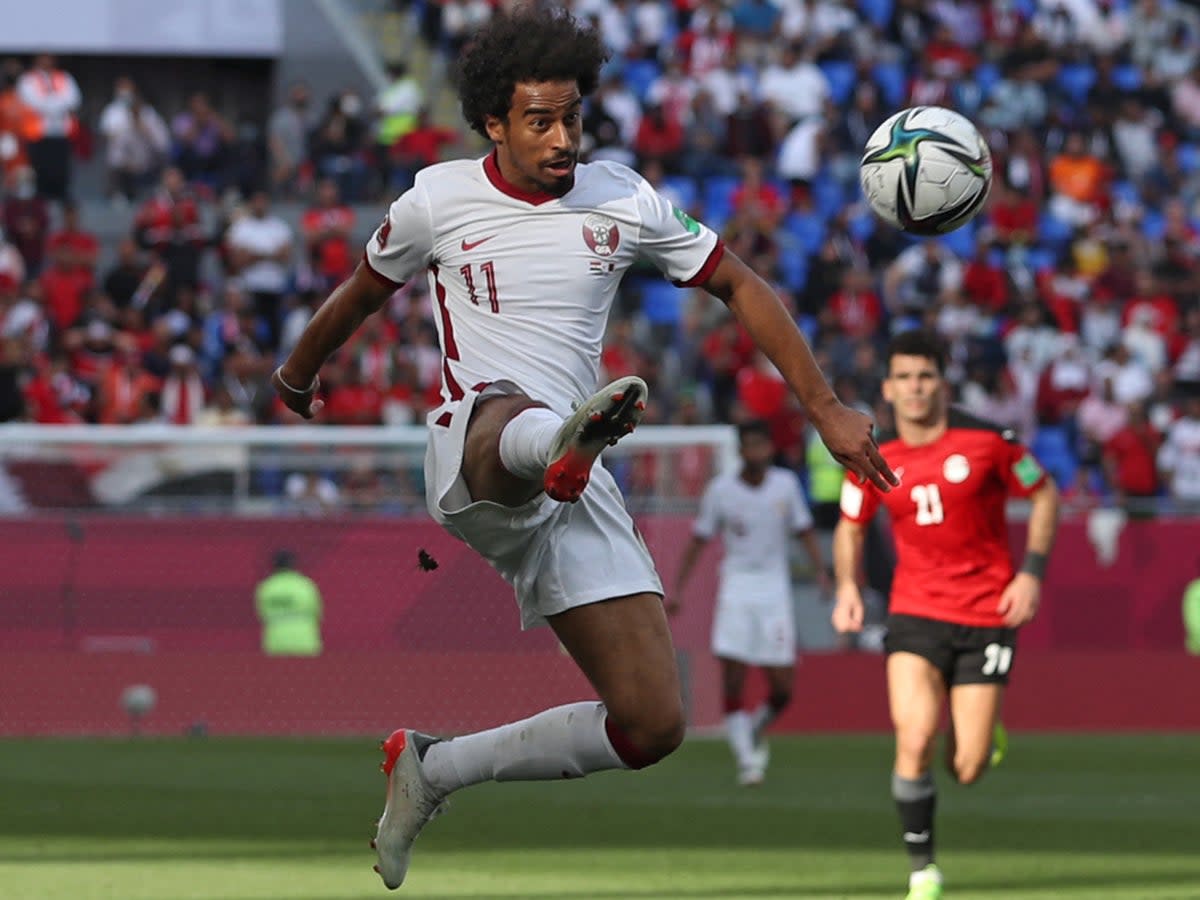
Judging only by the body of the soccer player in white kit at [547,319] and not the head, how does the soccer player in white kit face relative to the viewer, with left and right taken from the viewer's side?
facing the viewer and to the right of the viewer

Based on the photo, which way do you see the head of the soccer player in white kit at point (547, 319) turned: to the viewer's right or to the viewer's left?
to the viewer's right

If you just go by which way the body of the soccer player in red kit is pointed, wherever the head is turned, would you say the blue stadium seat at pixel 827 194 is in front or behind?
behind

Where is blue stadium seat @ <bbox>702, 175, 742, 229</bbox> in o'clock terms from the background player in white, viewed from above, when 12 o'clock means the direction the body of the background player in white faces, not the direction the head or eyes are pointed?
The blue stadium seat is roughly at 6 o'clock from the background player in white.

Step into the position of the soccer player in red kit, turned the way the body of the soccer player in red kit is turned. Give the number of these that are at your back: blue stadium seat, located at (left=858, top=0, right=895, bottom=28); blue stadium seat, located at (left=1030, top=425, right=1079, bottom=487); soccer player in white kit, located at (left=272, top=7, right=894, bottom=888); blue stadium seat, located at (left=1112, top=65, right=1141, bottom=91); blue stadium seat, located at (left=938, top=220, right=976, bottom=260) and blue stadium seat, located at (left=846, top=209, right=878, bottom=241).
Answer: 5

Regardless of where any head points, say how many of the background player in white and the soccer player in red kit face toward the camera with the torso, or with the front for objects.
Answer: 2

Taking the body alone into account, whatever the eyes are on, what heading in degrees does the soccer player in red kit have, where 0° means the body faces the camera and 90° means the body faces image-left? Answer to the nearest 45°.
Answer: approximately 0°

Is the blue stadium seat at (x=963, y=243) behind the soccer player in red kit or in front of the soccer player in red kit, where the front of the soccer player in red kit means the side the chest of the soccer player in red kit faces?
behind

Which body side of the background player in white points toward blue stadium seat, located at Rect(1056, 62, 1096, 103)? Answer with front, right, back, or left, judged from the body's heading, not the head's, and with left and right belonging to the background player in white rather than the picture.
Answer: back

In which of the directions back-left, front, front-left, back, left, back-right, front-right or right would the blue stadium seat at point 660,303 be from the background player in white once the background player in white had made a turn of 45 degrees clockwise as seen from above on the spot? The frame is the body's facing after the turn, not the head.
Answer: back-right

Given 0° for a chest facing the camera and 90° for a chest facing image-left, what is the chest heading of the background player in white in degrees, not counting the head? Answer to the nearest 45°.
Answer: approximately 0°

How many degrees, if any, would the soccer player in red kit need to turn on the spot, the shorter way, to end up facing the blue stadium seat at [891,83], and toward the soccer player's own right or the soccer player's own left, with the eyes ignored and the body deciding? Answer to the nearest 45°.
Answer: approximately 180°

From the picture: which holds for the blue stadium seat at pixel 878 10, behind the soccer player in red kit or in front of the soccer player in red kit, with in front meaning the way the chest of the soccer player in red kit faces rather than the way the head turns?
behind

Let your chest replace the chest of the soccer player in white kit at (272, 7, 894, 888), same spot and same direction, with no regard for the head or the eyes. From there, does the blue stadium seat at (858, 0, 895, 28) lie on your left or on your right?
on your left

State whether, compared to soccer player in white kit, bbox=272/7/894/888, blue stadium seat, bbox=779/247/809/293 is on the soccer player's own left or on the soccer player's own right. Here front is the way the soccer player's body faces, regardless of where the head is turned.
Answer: on the soccer player's own left

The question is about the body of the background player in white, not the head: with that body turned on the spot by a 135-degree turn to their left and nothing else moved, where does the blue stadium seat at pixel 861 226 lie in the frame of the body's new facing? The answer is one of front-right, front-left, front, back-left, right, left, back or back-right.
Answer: front-left

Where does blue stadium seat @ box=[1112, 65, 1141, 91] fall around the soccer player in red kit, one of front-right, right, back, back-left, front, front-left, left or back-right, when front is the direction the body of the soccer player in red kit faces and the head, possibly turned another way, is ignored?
back

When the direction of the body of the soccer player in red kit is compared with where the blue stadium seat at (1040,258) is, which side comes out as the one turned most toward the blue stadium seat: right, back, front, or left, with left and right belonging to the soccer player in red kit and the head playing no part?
back
